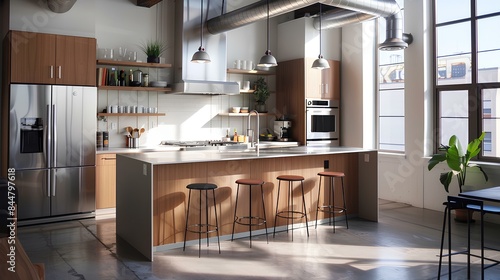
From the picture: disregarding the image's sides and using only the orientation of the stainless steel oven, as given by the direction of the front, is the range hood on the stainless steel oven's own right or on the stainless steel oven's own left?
on the stainless steel oven's own right

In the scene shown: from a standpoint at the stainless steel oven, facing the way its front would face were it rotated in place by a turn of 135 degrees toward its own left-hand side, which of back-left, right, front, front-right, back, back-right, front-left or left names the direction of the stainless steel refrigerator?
back

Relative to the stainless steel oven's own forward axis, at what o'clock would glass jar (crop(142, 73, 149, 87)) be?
The glass jar is roughly at 2 o'clock from the stainless steel oven.

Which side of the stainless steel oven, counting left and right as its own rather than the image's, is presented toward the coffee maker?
right

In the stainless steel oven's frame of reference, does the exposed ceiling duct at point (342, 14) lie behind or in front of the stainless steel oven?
in front

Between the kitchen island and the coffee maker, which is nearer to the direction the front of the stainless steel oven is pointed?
the kitchen island

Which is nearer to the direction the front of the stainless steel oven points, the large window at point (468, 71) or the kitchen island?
the kitchen island

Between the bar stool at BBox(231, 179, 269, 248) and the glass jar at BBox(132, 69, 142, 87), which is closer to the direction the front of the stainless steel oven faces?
the bar stool

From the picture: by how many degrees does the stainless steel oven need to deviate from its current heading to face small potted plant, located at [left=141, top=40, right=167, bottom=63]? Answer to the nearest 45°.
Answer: approximately 45° to its right

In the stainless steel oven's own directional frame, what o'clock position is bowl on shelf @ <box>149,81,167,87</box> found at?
The bowl on shelf is roughly at 2 o'clock from the stainless steel oven.

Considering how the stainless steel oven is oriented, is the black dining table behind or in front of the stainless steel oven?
in front

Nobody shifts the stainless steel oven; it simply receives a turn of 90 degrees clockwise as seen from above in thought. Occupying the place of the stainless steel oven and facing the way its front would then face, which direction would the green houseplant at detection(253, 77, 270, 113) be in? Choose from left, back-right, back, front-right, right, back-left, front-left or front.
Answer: front

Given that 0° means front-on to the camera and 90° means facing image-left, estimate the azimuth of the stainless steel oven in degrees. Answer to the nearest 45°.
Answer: approximately 0°

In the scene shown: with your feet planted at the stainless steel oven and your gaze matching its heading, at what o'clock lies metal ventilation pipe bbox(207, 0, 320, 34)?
The metal ventilation pipe is roughly at 1 o'clock from the stainless steel oven.

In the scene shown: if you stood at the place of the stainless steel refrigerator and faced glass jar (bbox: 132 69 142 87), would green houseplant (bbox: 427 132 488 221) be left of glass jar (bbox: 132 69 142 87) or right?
right

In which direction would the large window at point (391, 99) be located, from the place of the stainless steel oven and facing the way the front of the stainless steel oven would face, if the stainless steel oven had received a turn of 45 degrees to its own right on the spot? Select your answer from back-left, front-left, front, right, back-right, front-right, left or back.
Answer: back-left

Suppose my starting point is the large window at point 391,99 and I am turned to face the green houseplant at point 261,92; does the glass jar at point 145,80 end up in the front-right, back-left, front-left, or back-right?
front-left

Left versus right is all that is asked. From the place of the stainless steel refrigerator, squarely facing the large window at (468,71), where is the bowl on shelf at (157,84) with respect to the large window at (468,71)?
left
